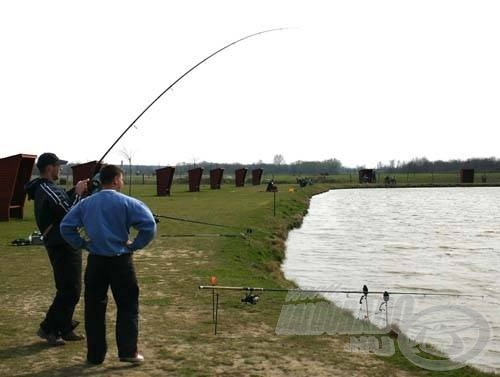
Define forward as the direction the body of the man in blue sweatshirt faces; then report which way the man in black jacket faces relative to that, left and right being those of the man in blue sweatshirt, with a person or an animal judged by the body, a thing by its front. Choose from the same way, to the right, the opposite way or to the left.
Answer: to the right

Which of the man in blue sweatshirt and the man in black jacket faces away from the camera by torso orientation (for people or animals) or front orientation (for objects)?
the man in blue sweatshirt

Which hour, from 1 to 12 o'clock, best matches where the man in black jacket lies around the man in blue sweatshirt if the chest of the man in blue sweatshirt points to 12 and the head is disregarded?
The man in black jacket is roughly at 11 o'clock from the man in blue sweatshirt.

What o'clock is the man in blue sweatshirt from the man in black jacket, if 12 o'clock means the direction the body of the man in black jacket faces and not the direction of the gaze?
The man in blue sweatshirt is roughly at 2 o'clock from the man in black jacket.

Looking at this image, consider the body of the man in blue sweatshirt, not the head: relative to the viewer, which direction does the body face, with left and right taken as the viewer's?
facing away from the viewer

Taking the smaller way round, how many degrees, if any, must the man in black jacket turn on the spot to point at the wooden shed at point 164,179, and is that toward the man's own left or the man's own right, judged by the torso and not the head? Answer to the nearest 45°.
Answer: approximately 90° to the man's own left

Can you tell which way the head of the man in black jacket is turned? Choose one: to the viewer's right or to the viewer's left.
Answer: to the viewer's right

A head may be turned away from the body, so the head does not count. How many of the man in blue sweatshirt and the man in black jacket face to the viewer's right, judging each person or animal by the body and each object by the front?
1

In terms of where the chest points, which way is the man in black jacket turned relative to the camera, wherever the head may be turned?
to the viewer's right
